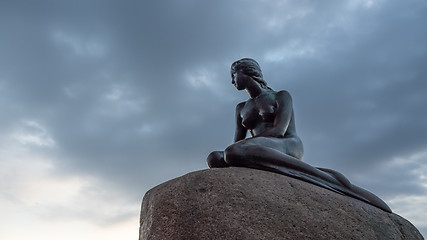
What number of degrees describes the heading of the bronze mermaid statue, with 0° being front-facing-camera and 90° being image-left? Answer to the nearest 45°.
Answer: approximately 45°
